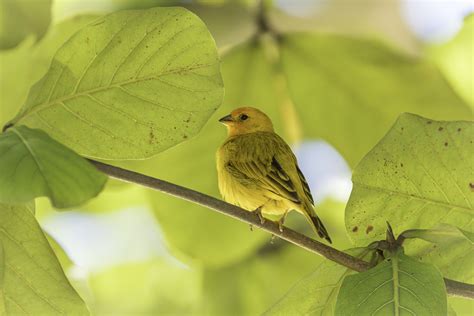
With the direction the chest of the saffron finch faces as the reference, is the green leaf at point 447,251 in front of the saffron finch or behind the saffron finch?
behind

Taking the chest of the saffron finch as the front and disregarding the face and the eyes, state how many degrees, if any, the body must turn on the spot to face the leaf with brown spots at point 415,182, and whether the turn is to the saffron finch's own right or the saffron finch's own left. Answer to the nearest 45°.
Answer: approximately 180°

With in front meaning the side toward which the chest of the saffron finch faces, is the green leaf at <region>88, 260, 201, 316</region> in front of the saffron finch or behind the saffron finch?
in front

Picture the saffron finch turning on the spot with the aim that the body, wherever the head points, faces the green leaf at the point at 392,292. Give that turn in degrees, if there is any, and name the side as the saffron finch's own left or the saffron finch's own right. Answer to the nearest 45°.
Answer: approximately 180°

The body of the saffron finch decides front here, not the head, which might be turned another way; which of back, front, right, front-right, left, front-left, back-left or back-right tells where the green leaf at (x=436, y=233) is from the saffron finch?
back
